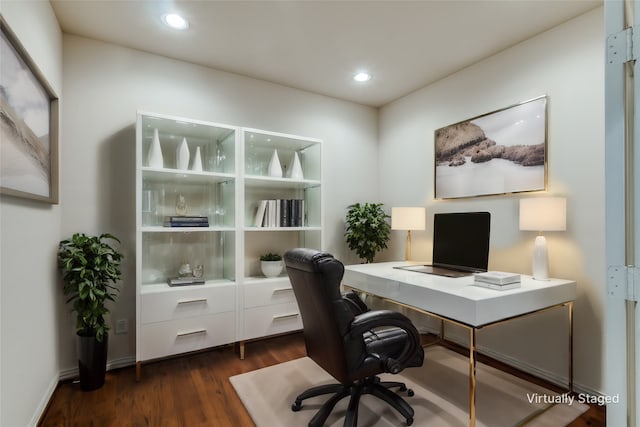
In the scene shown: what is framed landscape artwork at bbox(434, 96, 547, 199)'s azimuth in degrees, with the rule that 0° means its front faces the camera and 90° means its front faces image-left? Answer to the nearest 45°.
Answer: approximately 45°

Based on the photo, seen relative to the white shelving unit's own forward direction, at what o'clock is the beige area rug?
The beige area rug is roughly at 12 o'clock from the white shelving unit.

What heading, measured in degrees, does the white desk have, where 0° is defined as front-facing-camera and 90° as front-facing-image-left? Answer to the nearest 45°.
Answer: approximately 45°

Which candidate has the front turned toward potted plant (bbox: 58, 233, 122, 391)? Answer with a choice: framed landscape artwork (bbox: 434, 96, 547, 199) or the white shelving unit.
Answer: the framed landscape artwork

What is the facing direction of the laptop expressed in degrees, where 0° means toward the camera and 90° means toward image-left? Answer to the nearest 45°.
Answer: approximately 45°

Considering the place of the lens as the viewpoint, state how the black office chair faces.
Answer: facing away from the viewer and to the right of the viewer

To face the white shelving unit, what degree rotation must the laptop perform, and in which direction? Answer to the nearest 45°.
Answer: approximately 45° to its right

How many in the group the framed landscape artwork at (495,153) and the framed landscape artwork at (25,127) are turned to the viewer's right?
1

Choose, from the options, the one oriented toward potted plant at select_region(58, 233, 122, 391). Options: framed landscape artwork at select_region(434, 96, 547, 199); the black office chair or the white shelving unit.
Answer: the framed landscape artwork

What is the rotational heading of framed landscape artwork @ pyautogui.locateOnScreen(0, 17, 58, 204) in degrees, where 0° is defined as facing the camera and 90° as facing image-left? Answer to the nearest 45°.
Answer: approximately 270°

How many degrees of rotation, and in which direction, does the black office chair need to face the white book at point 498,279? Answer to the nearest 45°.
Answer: approximately 45° to its right
